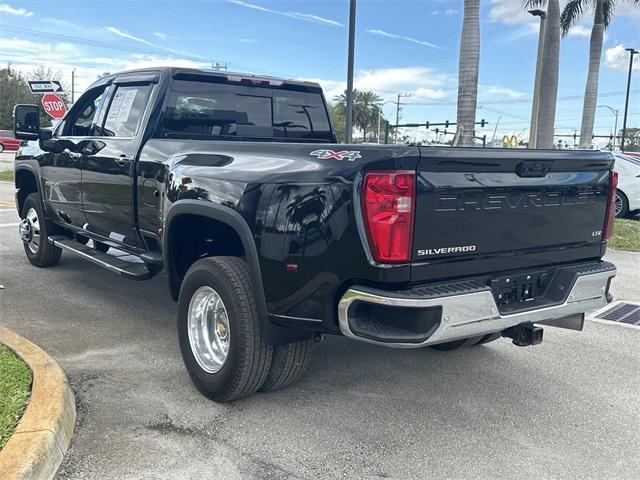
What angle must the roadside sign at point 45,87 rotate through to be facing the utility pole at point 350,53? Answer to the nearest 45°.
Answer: approximately 90° to its left

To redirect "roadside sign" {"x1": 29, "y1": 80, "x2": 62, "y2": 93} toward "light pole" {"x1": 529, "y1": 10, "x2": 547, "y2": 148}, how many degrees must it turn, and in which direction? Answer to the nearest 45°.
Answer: approximately 90° to its left

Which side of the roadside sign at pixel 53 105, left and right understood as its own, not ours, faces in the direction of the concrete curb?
front

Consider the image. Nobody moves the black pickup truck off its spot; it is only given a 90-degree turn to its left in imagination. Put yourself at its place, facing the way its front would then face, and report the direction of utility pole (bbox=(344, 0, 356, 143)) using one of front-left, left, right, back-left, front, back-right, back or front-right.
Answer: back-right

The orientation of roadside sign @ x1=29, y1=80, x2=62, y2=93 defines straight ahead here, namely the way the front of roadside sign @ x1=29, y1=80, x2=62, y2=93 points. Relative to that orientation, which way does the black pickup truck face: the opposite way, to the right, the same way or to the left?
the opposite way

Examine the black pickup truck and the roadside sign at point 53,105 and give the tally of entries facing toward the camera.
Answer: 1

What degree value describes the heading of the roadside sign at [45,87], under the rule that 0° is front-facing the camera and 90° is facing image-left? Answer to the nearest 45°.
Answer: approximately 0°

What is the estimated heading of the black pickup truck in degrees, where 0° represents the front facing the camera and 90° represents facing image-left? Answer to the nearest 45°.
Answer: approximately 135°

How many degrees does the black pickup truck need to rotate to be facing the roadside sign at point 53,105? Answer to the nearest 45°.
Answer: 0° — it already faces it

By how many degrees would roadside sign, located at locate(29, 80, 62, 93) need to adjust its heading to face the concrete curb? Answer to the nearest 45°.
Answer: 0° — it already faces it

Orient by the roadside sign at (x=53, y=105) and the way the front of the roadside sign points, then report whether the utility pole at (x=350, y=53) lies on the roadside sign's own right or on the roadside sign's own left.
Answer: on the roadside sign's own left

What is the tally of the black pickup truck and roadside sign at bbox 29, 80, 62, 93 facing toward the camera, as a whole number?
1

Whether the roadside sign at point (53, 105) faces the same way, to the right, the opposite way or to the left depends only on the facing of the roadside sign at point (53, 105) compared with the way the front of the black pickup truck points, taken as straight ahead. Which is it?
the opposite way
